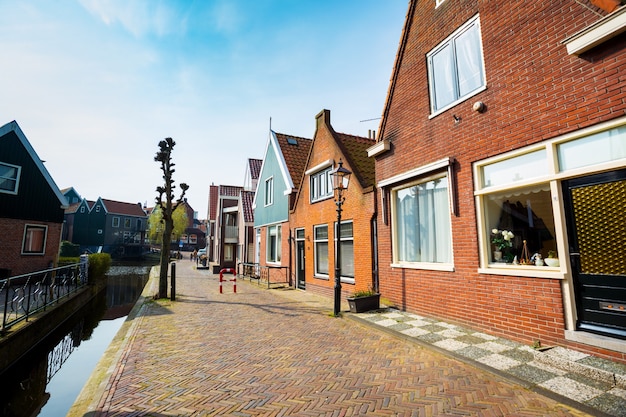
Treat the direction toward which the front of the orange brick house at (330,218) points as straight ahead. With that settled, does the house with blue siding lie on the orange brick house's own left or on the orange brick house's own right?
on the orange brick house's own right

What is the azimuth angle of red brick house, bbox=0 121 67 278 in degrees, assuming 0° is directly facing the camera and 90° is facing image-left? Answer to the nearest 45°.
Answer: approximately 315°

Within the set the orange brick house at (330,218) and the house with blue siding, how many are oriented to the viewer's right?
0

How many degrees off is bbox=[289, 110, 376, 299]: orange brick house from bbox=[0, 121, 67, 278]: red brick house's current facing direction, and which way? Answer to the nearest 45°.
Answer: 0° — it already faces it

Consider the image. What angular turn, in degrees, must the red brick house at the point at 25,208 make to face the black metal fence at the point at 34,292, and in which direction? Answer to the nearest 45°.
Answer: approximately 45° to its right

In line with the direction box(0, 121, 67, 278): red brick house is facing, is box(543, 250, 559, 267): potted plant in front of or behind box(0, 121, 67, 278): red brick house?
in front

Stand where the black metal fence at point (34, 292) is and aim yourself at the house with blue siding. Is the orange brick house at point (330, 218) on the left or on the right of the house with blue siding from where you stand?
right

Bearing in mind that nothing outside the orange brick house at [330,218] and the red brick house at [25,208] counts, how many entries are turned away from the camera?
0

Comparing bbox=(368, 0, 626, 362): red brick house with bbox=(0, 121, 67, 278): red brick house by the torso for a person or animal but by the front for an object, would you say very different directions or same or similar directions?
very different directions

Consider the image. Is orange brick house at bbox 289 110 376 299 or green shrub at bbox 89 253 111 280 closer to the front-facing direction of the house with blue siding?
the green shrub

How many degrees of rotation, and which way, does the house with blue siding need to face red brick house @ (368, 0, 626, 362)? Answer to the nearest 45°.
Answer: approximately 45° to its left

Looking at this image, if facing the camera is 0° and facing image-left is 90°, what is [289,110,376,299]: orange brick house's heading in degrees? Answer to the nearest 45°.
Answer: approximately 45°
